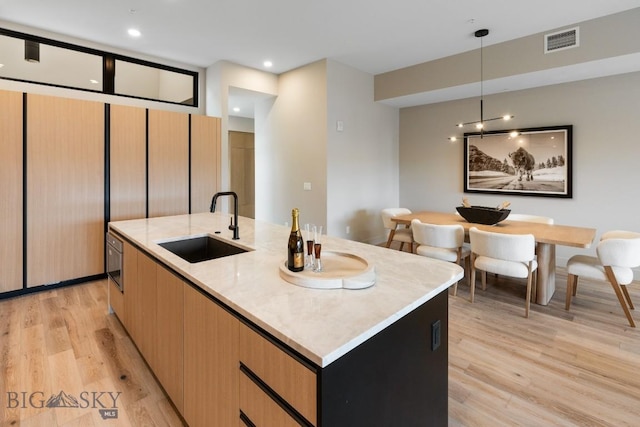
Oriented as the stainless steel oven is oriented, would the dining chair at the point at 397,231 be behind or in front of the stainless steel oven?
behind

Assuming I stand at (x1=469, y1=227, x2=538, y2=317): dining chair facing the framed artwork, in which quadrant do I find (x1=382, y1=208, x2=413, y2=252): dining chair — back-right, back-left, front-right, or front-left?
front-left

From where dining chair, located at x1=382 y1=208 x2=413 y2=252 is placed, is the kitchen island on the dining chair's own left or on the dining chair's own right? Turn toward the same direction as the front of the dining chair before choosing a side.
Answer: on the dining chair's own right

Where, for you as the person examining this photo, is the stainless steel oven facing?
facing to the left of the viewer

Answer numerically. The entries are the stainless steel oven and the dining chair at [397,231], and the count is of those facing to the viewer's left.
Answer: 1

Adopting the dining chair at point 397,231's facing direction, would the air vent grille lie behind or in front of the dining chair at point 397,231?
in front

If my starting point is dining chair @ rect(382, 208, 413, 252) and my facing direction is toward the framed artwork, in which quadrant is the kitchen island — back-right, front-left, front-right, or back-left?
back-right

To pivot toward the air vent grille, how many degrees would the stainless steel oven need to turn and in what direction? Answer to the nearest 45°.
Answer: approximately 180°

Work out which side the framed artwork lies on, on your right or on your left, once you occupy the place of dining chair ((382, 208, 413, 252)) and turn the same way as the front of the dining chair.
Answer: on your left

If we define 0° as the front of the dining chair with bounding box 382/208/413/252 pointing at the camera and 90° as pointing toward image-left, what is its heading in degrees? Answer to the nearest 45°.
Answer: approximately 315°

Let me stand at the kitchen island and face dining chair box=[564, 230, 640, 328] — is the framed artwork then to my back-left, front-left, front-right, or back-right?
front-left

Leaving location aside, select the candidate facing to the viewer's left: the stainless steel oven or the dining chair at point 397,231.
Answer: the stainless steel oven

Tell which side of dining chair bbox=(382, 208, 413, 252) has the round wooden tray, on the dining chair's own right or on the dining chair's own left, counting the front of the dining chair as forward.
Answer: on the dining chair's own right
